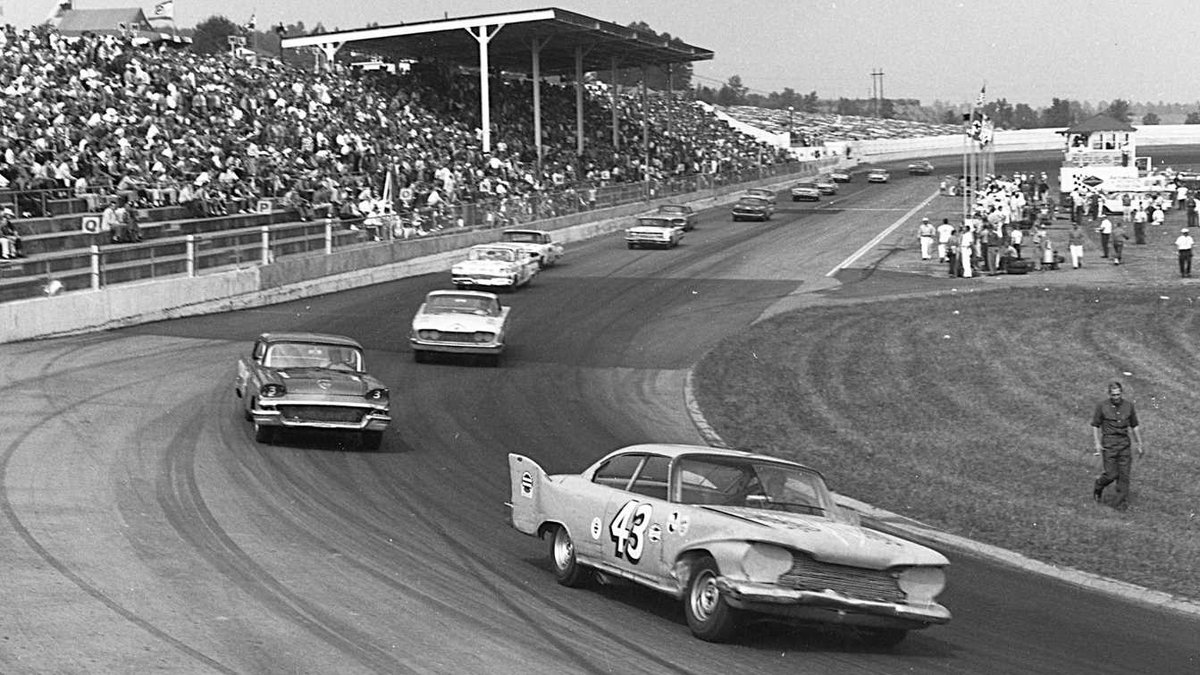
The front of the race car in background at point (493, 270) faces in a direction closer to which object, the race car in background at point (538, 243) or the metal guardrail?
the metal guardrail

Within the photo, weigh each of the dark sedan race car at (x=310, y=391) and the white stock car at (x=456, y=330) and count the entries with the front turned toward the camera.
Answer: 2

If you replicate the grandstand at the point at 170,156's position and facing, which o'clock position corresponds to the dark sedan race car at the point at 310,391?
The dark sedan race car is roughly at 1 o'clock from the grandstand.

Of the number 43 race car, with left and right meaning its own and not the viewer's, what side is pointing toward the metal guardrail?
back

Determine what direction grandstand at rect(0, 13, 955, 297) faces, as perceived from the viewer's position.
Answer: facing the viewer and to the right of the viewer

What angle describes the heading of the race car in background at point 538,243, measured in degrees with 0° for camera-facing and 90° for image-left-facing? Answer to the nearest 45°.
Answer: approximately 45°

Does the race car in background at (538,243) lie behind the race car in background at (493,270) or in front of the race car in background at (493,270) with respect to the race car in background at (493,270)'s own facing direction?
behind

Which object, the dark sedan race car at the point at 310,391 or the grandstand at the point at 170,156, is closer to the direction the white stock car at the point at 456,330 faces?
the dark sedan race car

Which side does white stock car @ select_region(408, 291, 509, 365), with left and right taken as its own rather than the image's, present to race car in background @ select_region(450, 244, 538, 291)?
back

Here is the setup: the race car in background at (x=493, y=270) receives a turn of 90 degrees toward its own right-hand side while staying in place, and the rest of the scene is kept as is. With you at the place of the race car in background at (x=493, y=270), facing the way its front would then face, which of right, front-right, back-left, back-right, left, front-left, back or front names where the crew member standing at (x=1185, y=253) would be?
back-right

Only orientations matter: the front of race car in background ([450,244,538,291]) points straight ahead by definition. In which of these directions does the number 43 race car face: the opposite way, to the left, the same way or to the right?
to the left
